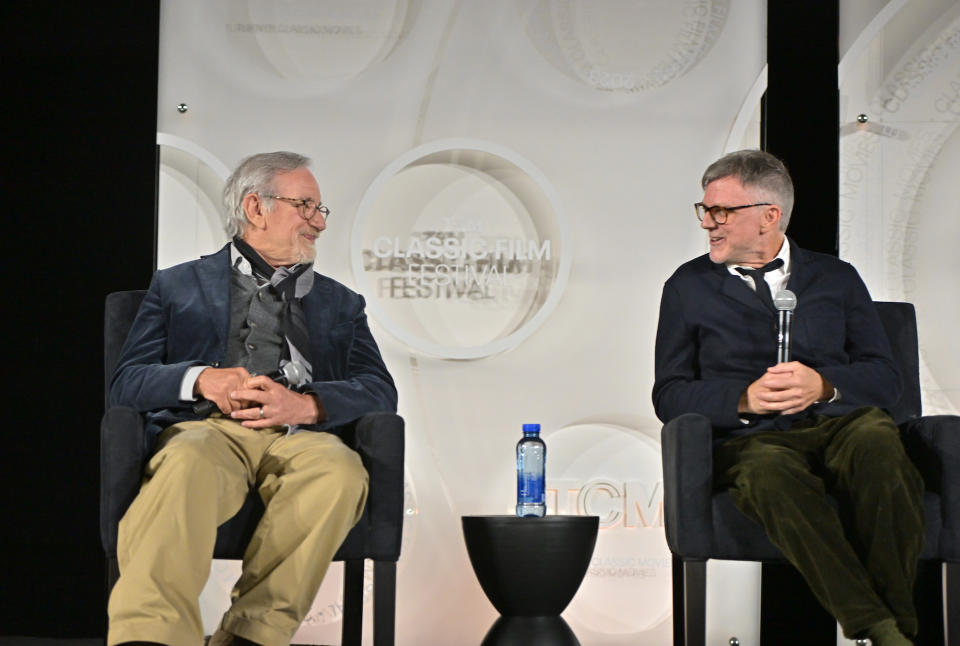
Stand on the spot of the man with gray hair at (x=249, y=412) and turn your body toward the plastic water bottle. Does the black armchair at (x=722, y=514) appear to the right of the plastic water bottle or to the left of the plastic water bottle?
right

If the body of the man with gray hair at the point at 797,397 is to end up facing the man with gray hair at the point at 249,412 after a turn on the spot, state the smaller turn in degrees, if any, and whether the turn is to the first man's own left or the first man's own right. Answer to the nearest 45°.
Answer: approximately 90° to the first man's own right

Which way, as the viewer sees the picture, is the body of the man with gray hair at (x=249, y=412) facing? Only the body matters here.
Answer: toward the camera

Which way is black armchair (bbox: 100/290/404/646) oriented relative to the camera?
toward the camera

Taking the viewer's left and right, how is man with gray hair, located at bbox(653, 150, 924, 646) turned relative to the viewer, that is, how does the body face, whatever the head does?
facing the viewer

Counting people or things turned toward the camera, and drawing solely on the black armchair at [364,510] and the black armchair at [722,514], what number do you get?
2

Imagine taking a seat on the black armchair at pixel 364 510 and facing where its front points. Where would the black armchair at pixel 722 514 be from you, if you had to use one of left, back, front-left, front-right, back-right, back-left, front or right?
left

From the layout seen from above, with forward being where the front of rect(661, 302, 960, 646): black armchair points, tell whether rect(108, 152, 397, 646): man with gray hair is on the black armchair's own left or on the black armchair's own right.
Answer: on the black armchair's own right

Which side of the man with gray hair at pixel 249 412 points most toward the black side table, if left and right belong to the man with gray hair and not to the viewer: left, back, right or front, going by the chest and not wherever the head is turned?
left

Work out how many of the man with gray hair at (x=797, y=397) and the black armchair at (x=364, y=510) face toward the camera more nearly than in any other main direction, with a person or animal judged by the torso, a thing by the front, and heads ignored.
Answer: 2

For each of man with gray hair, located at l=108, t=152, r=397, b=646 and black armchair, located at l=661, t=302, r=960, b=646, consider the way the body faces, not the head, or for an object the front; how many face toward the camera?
2

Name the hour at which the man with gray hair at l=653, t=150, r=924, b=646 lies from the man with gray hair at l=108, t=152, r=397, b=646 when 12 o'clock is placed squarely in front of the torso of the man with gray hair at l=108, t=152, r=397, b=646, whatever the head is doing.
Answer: the man with gray hair at l=653, t=150, r=924, b=646 is roughly at 9 o'clock from the man with gray hair at l=108, t=152, r=397, b=646.
